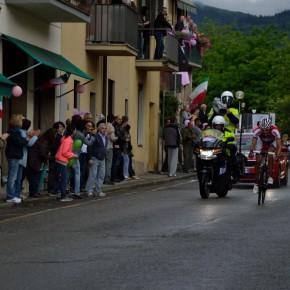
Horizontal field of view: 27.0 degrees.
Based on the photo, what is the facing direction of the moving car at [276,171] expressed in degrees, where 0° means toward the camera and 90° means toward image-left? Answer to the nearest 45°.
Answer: approximately 0°

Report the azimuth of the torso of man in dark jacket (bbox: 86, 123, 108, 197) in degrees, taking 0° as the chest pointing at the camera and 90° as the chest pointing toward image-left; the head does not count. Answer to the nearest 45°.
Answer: approximately 315°

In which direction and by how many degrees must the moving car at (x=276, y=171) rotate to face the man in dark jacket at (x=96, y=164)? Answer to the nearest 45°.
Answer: approximately 45° to its right

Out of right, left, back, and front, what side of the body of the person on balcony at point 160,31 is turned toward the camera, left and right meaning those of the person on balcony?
right

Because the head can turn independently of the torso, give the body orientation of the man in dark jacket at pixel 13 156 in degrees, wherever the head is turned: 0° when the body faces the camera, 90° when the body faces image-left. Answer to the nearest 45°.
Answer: approximately 225°

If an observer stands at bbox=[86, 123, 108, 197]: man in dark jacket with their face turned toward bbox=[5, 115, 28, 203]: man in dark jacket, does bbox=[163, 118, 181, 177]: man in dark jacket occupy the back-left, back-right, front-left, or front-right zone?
back-right

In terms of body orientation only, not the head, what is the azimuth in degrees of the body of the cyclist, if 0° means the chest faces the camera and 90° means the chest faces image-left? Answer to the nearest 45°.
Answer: approximately 0°
